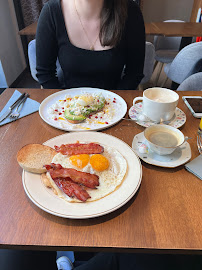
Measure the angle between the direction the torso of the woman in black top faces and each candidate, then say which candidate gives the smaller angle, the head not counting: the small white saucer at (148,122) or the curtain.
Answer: the small white saucer

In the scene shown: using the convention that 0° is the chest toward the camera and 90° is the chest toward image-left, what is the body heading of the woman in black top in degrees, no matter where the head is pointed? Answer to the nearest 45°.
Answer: approximately 0°

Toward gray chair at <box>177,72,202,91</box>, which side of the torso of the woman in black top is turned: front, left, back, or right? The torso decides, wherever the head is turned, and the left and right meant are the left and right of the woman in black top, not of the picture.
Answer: left

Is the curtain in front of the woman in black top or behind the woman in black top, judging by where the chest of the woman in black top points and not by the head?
behind

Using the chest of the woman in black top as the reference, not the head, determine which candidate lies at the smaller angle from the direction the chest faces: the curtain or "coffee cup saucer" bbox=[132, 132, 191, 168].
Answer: the coffee cup saucer

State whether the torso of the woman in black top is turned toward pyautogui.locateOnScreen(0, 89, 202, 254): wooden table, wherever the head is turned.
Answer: yes

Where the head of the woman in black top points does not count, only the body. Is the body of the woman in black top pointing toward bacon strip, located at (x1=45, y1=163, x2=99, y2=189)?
yes

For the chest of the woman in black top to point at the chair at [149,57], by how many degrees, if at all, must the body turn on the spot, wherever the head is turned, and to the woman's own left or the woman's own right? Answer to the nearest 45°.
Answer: approximately 135° to the woman's own left

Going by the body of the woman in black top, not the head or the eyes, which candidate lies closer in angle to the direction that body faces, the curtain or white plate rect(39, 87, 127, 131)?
the white plate

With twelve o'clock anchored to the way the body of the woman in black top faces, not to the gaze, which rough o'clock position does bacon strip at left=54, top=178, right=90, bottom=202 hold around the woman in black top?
The bacon strip is roughly at 12 o'clock from the woman in black top.

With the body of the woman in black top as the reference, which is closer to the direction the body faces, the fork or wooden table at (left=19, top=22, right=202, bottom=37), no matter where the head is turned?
the fork

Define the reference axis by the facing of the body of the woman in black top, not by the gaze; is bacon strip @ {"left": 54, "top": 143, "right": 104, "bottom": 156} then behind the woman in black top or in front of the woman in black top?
in front

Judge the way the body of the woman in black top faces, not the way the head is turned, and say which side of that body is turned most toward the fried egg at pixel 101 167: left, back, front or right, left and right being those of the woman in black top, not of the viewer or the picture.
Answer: front

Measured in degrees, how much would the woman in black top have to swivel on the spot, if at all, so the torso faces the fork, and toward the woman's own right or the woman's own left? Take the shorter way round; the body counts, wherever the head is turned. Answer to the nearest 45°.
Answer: approximately 45° to the woman's own right

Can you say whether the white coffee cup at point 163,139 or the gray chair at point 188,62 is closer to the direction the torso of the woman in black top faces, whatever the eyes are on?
the white coffee cup
